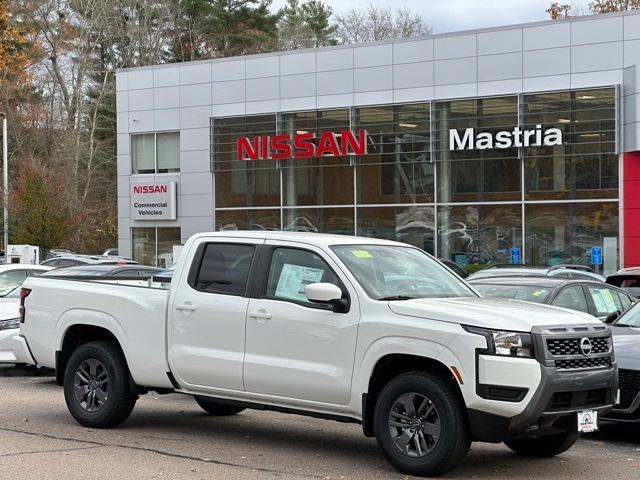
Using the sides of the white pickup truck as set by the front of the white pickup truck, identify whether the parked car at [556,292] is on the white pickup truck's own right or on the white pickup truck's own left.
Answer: on the white pickup truck's own left

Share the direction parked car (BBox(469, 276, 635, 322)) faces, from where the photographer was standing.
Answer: facing the viewer and to the left of the viewer

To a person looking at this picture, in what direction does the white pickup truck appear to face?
facing the viewer and to the right of the viewer

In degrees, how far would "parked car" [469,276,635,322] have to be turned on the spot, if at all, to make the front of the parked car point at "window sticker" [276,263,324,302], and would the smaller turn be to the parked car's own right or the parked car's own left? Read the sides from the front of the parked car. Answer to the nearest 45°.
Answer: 0° — it already faces it

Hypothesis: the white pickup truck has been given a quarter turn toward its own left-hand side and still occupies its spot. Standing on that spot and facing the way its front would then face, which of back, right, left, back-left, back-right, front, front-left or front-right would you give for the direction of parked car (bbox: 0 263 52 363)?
left

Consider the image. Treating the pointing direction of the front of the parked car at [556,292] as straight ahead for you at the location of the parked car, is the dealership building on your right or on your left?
on your right

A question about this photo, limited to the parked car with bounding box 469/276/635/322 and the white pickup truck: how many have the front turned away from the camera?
0
